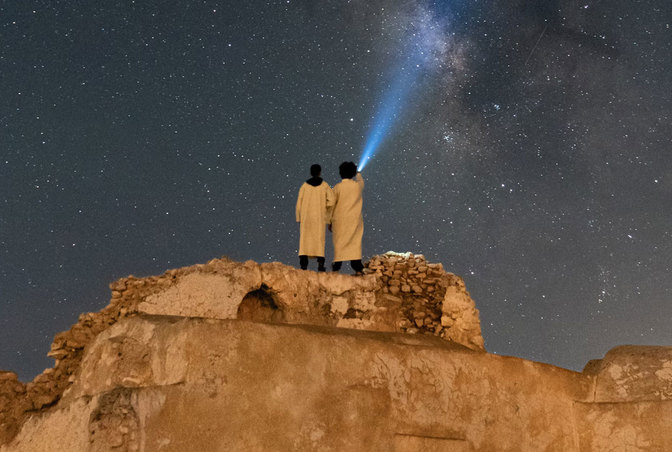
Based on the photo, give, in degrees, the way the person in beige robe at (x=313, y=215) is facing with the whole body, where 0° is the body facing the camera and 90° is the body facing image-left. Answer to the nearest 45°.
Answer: approximately 180°

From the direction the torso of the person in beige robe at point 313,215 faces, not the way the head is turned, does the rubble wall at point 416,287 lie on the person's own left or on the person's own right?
on the person's own right
